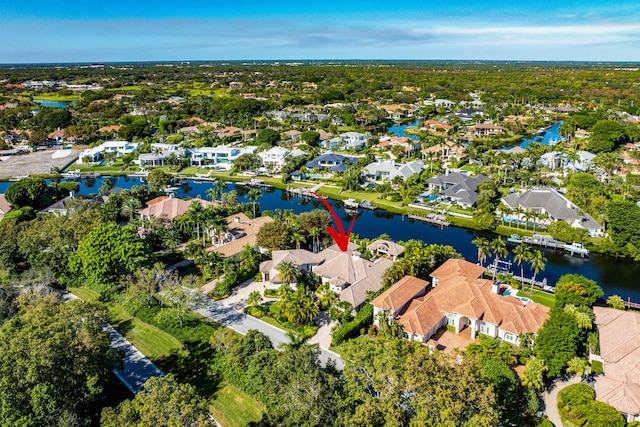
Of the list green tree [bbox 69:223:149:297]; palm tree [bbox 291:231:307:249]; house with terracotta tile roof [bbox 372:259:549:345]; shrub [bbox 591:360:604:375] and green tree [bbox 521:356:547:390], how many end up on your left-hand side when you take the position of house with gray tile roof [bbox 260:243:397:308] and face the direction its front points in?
3

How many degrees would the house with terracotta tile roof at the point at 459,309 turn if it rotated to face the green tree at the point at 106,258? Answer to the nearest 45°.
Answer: approximately 45° to its right

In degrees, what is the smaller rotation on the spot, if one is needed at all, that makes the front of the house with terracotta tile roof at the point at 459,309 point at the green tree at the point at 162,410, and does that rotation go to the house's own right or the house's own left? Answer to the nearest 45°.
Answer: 0° — it already faces it

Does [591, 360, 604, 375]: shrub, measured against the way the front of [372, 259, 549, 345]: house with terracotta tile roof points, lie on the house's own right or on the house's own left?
on the house's own left

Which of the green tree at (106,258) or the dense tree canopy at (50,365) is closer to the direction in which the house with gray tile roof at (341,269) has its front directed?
the dense tree canopy

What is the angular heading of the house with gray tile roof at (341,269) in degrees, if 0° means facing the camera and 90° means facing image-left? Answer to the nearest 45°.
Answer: approximately 45°

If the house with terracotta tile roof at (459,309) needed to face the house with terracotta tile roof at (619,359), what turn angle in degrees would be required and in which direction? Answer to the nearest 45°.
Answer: approximately 135° to its left

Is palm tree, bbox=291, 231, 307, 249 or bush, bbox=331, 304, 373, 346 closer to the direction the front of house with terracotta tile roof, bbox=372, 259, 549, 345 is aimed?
the bush

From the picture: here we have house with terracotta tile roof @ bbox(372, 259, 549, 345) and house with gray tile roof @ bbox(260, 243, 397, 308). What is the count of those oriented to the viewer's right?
0

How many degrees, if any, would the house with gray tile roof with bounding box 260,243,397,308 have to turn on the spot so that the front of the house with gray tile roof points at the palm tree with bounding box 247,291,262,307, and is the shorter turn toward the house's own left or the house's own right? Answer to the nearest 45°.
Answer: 0° — it already faces it

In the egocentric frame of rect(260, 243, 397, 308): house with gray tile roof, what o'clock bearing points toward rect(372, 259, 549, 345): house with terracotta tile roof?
rect(372, 259, 549, 345): house with terracotta tile roof is roughly at 9 o'clock from rect(260, 243, 397, 308): house with gray tile roof.

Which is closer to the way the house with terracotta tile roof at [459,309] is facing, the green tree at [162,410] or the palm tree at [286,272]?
the green tree

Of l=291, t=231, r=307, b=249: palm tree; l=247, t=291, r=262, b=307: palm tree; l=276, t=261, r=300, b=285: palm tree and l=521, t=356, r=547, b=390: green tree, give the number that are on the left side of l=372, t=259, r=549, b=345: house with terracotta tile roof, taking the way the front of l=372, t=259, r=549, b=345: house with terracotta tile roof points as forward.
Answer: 1

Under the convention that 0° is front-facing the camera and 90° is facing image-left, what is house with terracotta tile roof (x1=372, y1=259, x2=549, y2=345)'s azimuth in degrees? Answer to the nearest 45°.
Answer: approximately 45°

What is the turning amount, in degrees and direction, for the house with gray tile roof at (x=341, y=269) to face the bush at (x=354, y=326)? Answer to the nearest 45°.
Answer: approximately 45° to its left

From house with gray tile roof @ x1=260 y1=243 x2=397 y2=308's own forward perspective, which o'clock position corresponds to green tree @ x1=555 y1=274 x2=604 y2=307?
The green tree is roughly at 8 o'clock from the house with gray tile roof.

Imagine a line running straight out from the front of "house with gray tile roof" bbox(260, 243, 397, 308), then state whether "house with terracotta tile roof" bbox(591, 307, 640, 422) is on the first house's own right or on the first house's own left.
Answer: on the first house's own left
